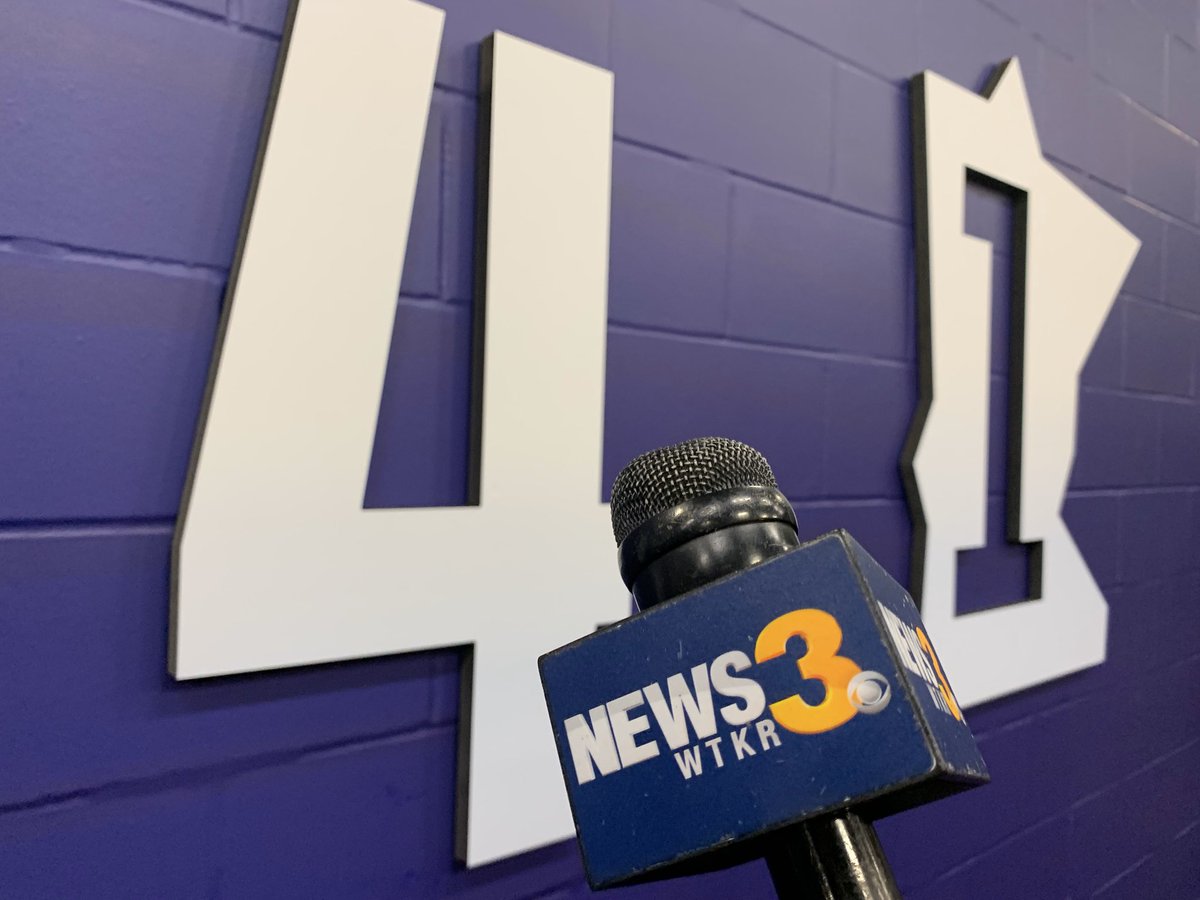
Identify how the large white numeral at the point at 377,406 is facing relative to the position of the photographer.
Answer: facing the viewer and to the right of the viewer
